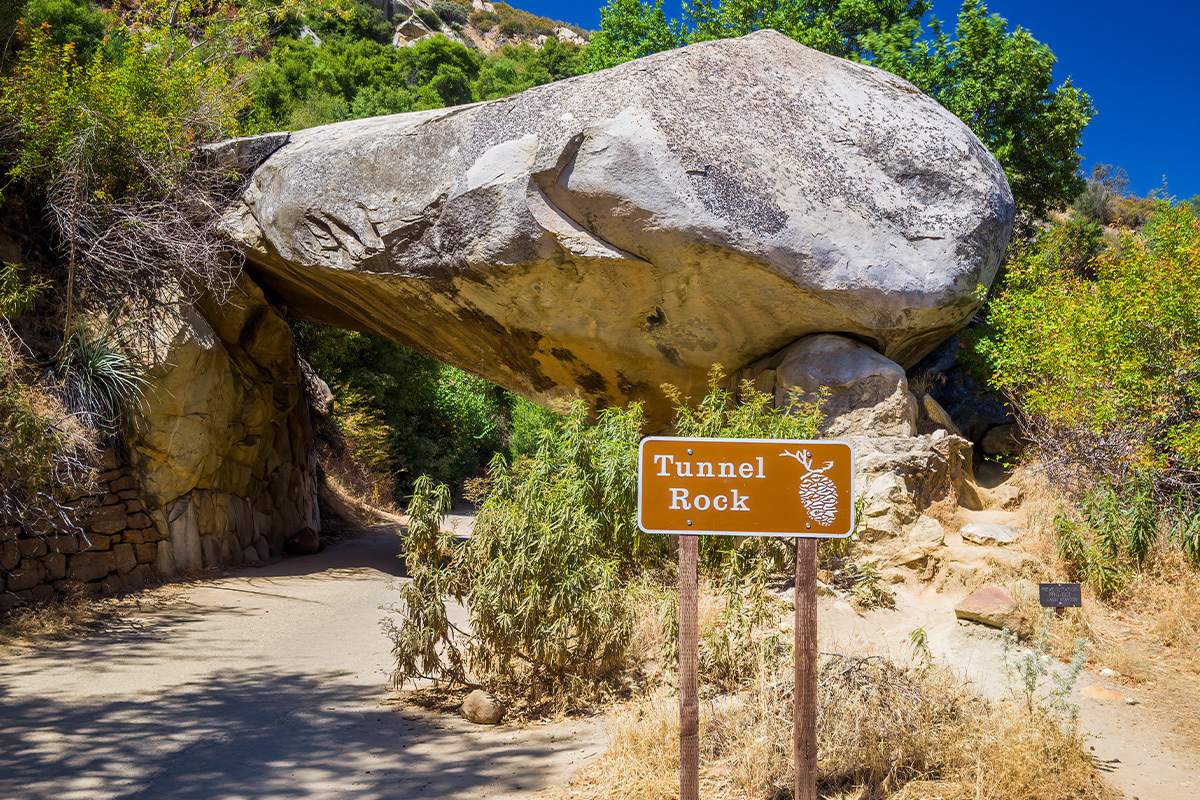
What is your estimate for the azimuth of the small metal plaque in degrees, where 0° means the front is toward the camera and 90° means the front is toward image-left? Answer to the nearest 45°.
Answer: approximately 0°

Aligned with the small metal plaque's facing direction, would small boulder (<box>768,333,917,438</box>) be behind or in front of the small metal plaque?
behind

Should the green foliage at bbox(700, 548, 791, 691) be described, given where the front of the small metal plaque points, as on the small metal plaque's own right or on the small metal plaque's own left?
on the small metal plaque's own right

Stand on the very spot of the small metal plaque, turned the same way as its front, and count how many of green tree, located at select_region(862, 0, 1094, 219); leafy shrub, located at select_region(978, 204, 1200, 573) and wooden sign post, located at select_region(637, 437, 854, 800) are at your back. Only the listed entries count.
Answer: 2

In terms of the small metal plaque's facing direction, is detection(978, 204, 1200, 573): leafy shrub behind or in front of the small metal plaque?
behind

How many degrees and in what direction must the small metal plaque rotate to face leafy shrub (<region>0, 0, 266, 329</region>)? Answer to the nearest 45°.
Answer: approximately 90° to its right

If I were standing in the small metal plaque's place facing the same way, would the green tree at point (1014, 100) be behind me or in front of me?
behind
